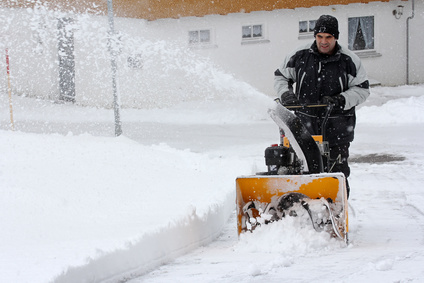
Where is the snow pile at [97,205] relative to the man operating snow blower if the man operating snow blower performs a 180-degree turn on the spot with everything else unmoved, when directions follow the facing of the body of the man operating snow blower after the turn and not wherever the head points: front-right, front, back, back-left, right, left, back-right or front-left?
left

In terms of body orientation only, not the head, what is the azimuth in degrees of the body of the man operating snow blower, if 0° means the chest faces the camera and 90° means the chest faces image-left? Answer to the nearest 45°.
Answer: approximately 0°

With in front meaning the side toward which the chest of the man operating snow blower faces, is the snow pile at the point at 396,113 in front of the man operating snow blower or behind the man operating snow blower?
behind
